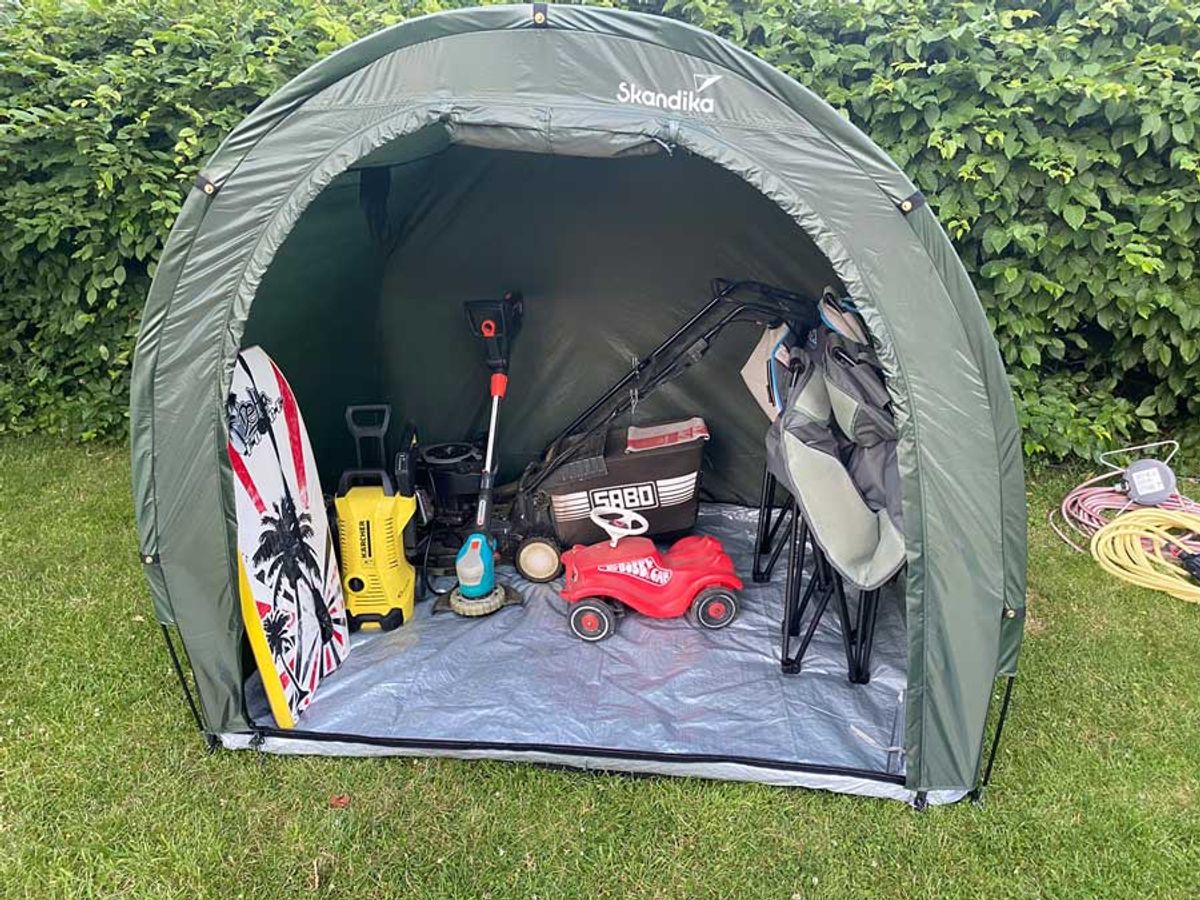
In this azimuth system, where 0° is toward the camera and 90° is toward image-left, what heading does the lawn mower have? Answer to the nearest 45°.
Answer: approximately 90°

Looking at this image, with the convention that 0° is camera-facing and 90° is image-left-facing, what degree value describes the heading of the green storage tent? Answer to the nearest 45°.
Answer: approximately 0°

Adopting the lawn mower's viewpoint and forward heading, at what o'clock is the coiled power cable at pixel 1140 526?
The coiled power cable is roughly at 6 o'clock from the lawn mower.

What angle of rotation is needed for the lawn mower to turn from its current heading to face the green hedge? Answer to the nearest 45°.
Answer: approximately 135° to its right

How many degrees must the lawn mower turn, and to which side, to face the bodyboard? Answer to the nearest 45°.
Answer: approximately 45° to its left

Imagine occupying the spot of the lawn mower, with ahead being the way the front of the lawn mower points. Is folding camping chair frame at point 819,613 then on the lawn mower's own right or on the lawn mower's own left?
on the lawn mower's own left

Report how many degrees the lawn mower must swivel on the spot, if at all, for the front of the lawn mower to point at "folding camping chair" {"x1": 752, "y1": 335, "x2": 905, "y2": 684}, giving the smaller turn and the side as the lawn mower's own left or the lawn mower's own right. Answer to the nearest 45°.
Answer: approximately 135° to the lawn mower's own left
